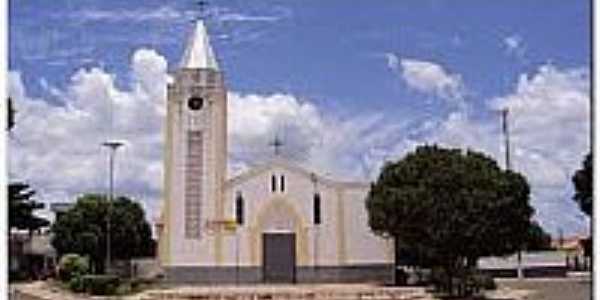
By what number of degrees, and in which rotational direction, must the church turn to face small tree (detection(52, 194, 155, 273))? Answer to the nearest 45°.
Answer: approximately 135° to its right

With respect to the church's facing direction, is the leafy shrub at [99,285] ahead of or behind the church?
ahead

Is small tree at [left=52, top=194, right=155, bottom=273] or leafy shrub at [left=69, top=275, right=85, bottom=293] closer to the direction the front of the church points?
the leafy shrub

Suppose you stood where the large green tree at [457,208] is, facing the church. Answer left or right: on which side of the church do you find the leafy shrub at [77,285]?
left

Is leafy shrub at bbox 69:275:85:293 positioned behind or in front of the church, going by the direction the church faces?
in front

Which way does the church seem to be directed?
toward the camera

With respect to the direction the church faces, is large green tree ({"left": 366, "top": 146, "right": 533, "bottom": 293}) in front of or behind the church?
in front

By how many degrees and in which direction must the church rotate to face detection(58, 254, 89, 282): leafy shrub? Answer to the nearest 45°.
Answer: approximately 45° to its right
